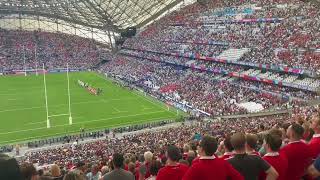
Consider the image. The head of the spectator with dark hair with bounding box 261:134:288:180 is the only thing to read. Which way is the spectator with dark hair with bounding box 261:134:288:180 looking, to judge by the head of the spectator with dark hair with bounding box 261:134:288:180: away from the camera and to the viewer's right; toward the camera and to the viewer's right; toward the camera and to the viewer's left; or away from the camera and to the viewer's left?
away from the camera and to the viewer's left

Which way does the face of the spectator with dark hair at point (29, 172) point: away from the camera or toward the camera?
away from the camera

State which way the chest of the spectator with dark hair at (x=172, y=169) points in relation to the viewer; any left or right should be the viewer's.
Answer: facing away from the viewer and to the left of the viewer

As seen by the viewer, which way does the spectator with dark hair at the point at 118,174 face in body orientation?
away from the camera

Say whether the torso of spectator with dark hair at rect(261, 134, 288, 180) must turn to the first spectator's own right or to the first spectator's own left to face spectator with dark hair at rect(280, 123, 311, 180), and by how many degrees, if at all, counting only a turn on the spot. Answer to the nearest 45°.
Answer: approximately 90° to the first spectator's own right

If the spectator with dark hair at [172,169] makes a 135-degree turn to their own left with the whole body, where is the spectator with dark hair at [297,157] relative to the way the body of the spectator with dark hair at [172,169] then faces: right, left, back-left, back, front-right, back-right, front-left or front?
left

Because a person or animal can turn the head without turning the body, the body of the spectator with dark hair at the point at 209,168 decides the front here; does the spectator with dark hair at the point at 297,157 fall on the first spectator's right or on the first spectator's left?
on the first spectator's right

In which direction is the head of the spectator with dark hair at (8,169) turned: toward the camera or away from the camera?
away from the camera

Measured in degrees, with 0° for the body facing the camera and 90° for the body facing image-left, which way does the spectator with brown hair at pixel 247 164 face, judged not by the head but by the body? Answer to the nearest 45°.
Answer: approximately 135°

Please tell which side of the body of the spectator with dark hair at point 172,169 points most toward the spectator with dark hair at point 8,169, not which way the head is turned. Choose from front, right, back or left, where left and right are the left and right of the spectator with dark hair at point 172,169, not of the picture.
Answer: left

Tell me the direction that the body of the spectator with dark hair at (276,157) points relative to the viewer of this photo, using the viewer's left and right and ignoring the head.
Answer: facing away from the viewer and to the left of the viewer

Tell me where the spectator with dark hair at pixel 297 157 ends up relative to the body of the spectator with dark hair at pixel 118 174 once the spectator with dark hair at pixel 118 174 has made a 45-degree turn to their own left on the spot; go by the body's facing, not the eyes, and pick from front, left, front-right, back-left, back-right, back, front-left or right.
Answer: back-right

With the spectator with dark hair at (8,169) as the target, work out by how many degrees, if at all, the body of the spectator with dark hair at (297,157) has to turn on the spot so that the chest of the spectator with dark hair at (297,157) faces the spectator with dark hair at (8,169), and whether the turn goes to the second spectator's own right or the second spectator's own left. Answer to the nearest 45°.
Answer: approximately 90° to the second spectator's own left
